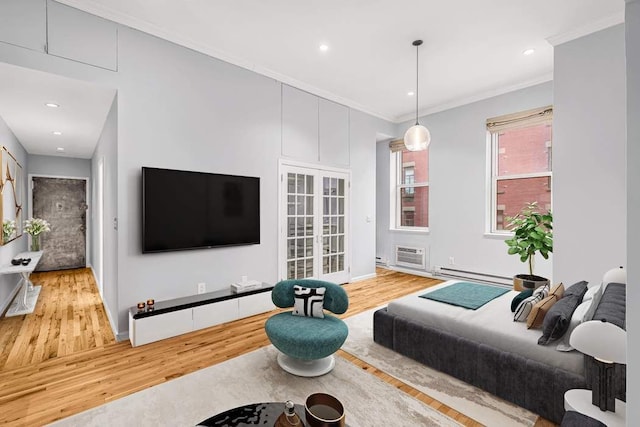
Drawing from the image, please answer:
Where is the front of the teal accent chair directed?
toward the camera

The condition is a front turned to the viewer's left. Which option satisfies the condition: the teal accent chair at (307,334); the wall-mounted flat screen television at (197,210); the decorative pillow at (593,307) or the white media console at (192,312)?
the decorative pillow

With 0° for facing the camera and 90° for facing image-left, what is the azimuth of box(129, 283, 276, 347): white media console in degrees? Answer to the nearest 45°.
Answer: approximately 315°

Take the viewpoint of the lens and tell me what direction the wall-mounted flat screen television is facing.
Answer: facing the viewer and to the right of the viewer

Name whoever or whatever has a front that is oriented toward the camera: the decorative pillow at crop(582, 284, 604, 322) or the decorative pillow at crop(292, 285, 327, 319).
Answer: the decorative pillow at crop(292, 285, 327, 319)

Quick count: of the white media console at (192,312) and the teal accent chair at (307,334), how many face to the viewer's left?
0

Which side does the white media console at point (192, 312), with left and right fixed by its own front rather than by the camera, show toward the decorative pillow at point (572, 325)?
front

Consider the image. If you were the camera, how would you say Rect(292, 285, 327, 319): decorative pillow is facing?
facing the viewer

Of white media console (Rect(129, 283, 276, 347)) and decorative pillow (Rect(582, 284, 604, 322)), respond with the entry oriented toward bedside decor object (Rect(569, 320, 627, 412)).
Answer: the white media console

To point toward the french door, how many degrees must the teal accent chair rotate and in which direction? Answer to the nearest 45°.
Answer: approximately 180°

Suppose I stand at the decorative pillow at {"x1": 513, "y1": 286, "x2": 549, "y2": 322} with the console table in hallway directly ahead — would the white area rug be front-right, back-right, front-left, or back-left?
front-left

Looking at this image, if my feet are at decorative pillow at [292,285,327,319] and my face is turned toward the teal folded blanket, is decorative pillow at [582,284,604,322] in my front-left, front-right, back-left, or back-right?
front-right

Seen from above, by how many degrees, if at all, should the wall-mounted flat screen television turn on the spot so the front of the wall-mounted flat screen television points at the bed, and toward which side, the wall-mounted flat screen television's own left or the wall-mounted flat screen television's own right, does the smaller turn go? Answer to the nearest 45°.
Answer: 0° — it already faces it

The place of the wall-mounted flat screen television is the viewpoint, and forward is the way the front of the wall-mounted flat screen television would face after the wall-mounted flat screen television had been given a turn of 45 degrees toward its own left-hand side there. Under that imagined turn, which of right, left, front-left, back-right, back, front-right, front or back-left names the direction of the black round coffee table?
right

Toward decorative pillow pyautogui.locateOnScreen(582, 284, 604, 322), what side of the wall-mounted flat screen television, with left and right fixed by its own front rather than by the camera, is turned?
front

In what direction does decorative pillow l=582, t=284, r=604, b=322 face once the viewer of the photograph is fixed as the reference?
facing to the left of the viewer

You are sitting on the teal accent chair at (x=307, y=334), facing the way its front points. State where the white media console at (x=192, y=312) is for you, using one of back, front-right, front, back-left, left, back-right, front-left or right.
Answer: back-right

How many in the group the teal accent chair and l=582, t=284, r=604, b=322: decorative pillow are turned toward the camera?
1

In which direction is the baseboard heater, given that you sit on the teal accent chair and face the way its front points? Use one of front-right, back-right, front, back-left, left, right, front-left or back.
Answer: back-left
